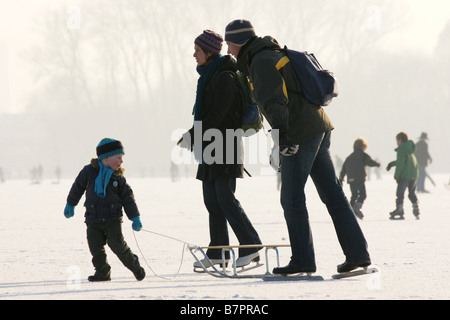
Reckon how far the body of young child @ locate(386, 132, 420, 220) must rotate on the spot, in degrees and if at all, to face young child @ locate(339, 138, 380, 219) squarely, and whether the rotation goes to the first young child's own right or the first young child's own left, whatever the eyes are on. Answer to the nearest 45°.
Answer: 0° — they already face them

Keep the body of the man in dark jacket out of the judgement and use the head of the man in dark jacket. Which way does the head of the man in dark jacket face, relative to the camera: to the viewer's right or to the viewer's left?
to the viewer's left

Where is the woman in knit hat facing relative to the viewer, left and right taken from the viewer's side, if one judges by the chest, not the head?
facing to the left of the viewer

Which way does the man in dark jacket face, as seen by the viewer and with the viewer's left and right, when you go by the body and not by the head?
facing to the left of the viewer

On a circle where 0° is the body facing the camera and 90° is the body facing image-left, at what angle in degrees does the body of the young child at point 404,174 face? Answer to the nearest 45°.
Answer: approximately 90°

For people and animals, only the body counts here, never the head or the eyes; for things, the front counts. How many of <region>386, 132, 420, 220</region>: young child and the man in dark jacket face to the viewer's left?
2

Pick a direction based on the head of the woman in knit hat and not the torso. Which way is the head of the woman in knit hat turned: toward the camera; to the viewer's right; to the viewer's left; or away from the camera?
to the viewer's left
